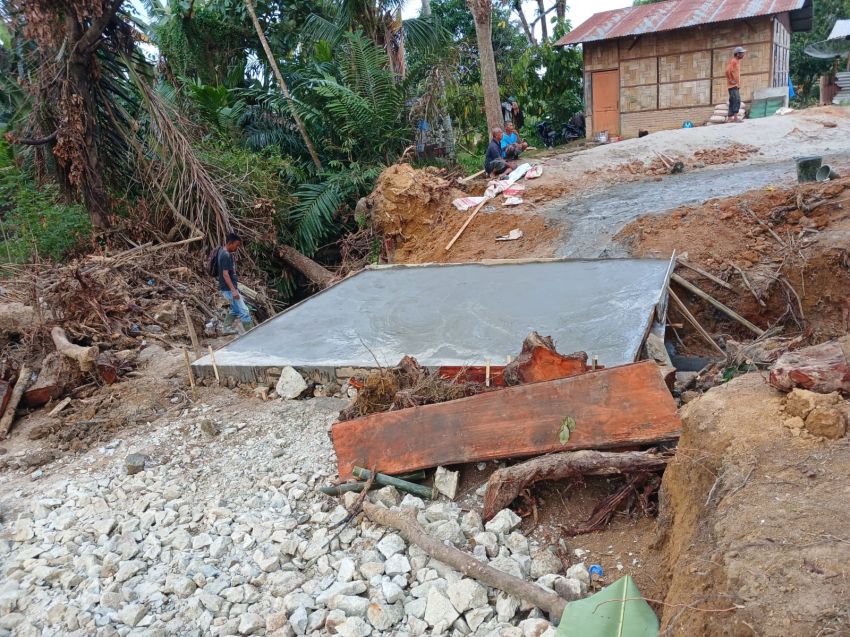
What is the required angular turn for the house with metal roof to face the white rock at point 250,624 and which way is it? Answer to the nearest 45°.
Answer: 0° — it already faces it

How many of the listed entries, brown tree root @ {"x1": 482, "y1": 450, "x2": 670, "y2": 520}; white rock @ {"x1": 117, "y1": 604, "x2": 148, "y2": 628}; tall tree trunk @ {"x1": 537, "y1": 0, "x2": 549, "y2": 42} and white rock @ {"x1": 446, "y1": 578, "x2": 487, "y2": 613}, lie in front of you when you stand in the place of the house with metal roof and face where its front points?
3

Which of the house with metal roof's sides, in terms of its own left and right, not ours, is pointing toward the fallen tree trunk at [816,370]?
front

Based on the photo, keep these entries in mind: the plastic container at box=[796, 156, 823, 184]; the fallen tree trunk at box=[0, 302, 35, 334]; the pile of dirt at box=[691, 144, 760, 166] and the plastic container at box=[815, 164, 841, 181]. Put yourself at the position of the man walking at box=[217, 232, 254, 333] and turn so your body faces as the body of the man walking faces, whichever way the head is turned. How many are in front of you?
3

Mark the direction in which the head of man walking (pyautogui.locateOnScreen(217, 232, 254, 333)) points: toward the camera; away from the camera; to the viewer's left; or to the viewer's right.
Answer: to the viewer's right

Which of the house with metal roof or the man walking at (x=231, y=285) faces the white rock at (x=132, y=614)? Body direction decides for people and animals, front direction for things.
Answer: the house with metal roof

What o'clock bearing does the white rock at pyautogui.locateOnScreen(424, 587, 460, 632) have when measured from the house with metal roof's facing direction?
The white rock is roughly at 12 o'clock from the house with metal roof.

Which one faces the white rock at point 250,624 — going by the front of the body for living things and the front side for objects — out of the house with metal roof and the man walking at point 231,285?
the house with metal roof

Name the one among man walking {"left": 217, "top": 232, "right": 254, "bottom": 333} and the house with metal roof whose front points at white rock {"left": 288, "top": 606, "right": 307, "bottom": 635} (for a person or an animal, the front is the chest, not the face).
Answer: the house with metal roof

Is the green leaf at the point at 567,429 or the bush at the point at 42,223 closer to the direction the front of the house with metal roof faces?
the green leaf

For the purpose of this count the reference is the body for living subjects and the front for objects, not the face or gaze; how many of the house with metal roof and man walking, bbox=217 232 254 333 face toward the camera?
1

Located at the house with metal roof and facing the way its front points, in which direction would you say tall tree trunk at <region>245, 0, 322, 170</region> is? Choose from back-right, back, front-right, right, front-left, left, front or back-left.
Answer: front-right

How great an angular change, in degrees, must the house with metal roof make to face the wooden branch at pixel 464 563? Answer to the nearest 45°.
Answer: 0° — it already faces it

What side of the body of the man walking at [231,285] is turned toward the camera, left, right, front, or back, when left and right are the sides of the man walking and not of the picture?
right

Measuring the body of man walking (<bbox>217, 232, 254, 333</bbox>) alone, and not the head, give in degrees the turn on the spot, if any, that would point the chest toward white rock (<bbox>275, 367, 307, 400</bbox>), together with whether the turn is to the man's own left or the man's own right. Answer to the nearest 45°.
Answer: approximately 90° to the man's own right

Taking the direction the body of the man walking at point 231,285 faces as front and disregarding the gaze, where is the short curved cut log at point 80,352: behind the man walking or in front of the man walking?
behind

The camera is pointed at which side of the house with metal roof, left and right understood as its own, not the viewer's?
front

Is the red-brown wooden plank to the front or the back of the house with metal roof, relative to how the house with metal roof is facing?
to the front

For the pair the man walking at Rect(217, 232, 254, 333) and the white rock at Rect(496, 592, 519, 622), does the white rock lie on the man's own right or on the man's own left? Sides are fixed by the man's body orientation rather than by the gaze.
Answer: on the man's own right

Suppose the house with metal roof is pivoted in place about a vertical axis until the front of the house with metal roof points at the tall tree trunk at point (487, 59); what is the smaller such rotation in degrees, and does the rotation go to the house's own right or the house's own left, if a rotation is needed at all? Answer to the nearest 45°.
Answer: approximately 45° to the house's own right

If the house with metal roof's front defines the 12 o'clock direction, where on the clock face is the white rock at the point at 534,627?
The white rock is roughly at 12 o'clock from the house with metal roof.
